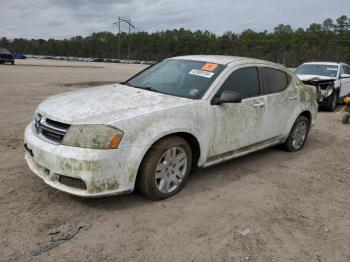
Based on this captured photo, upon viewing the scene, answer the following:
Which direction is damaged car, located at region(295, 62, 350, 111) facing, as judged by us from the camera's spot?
facing the viewer and to the left of the viewer

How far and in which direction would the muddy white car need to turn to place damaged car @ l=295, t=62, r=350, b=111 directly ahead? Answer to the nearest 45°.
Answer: approximately 180°

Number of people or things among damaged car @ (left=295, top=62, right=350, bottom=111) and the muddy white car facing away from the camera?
0

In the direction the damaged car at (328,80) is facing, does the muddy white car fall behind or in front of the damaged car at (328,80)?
in front
